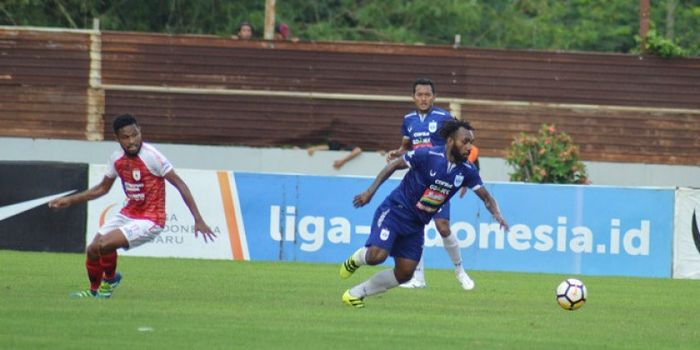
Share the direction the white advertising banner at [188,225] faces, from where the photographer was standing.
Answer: facing the viewer

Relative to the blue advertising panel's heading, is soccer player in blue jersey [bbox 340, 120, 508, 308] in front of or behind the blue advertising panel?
in front

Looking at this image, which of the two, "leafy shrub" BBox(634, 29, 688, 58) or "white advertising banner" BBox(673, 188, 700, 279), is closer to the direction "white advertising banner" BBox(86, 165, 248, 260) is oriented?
the white advertising banner

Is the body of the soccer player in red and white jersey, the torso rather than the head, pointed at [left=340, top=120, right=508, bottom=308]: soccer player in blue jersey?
no

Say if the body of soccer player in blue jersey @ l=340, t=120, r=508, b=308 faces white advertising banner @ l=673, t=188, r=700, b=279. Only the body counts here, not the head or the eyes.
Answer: no

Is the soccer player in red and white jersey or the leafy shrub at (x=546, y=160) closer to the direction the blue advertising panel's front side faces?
the soccer player in red and white jersey

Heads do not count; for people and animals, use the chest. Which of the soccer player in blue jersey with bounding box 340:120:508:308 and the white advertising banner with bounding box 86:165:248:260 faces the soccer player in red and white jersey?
the white advertising banner

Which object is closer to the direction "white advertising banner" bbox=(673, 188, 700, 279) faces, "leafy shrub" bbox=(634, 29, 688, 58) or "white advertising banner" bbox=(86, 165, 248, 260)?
the white advertising banner

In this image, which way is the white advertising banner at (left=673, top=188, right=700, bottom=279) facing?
toward the camera

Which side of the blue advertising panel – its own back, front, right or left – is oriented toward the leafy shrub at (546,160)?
back

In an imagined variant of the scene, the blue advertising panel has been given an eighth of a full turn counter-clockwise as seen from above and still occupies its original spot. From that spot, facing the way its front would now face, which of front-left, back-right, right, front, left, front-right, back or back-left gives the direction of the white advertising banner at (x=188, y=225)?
back-right

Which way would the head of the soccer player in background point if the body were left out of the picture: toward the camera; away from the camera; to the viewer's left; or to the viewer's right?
toward the camera

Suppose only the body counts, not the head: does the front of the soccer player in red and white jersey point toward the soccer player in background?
no

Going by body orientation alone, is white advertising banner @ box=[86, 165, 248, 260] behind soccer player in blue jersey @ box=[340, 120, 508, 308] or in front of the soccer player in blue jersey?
behind

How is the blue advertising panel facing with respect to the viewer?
toward the camera
